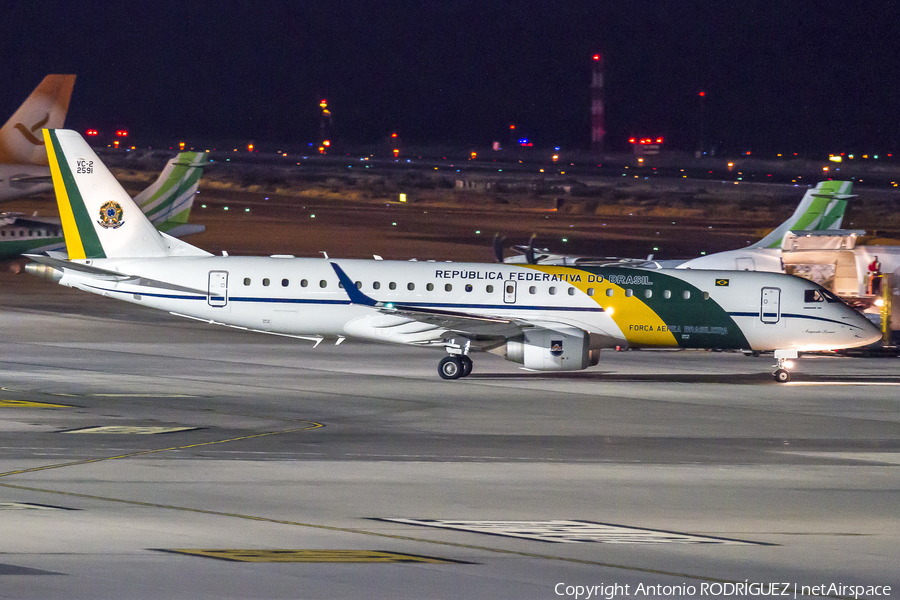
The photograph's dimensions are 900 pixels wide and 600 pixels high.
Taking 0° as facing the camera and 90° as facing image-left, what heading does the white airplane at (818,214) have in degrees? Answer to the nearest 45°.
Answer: approximately 90°

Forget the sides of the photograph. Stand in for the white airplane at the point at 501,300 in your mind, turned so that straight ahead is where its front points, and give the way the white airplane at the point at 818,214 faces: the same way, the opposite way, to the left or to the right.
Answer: the opposite way

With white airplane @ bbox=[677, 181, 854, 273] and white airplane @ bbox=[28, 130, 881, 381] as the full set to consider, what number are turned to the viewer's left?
1

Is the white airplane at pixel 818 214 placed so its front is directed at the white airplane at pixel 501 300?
no

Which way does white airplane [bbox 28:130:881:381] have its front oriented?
to the viewer's right

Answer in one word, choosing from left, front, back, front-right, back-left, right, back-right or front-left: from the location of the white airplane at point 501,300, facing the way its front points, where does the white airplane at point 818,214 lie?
front-left
